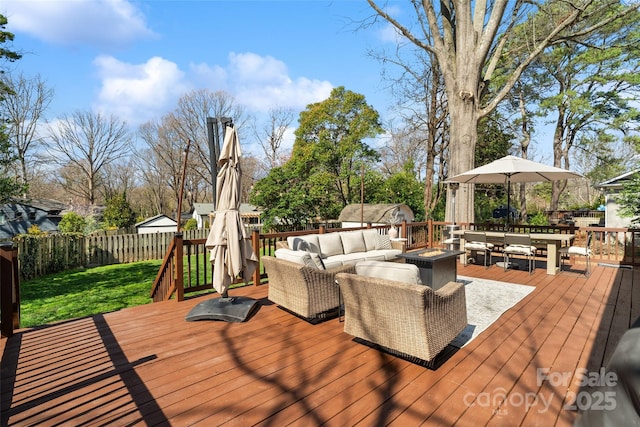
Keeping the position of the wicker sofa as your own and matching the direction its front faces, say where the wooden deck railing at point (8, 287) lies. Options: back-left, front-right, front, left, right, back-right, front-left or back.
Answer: right

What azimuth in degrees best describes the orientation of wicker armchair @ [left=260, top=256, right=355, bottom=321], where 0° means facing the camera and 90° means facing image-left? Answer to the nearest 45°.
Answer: approximately 225°

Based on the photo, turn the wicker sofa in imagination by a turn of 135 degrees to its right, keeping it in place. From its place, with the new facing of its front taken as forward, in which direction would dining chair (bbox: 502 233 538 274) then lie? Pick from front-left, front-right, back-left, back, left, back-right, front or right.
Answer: back

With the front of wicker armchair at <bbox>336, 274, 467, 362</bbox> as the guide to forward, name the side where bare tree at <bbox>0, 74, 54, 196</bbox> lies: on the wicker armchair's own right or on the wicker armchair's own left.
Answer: on the wicker armchair's own left

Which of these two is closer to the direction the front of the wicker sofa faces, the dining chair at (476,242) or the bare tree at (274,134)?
the dining chair

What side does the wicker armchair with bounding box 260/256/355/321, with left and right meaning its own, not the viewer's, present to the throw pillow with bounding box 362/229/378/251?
front

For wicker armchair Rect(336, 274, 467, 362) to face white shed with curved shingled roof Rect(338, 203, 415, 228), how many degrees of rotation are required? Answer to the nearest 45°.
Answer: approximately 45° to its left

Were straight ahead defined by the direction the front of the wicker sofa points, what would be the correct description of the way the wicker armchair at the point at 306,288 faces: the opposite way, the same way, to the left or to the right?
to the left

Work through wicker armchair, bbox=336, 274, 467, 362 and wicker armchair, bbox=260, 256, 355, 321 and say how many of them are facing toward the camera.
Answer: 0

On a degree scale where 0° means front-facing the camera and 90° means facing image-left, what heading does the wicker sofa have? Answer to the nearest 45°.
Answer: approximately 315°

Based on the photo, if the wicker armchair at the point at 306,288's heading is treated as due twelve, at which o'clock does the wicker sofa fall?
The wicker sofa is roughly at 11 o'clock from the wicker armchair.

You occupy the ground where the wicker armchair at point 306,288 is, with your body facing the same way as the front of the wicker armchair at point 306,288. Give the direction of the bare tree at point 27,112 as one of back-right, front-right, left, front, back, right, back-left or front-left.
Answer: left

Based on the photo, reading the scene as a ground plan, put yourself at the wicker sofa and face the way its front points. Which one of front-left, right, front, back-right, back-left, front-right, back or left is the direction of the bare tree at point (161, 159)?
back

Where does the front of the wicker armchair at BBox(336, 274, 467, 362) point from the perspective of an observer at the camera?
facing away from the viewer and to the right of the viewer

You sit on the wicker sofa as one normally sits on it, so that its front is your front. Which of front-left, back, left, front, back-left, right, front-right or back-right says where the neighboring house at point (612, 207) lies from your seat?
left
